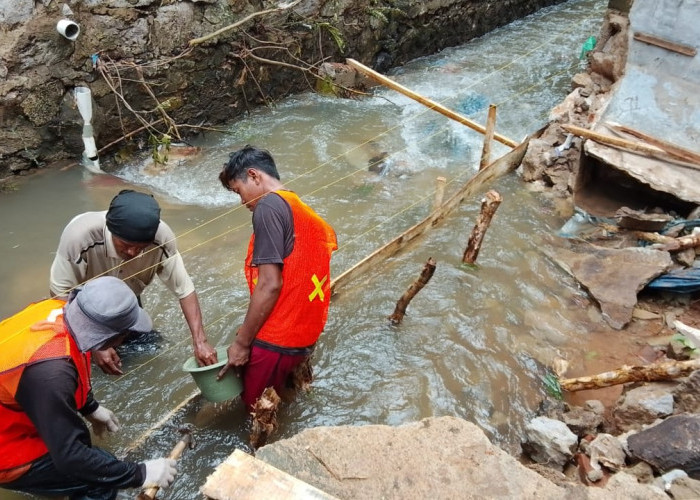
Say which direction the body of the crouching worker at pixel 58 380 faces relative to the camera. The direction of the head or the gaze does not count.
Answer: to the viewer's right

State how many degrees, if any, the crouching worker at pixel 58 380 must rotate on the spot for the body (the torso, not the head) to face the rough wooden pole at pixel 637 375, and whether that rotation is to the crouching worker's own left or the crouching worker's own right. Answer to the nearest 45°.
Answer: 0° — they already face it

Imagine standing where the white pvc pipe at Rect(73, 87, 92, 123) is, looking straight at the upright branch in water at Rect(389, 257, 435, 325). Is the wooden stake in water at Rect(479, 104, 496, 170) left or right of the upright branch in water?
left

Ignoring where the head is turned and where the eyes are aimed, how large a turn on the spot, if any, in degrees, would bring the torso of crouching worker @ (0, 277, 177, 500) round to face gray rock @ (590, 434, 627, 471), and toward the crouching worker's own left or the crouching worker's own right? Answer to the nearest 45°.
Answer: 0° — they already face it

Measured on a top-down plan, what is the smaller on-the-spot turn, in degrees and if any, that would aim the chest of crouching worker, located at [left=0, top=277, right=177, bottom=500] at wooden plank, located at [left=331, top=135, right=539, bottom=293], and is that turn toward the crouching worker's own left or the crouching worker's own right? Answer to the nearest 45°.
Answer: approximately 45° to the crouching worker's own left

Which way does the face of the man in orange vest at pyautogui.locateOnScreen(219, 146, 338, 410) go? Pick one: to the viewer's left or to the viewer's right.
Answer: to the viewer's left

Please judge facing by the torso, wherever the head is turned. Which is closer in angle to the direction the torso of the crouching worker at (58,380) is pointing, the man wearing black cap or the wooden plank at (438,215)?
the wooden plank

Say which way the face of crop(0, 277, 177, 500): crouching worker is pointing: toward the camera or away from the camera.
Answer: away from the camera
